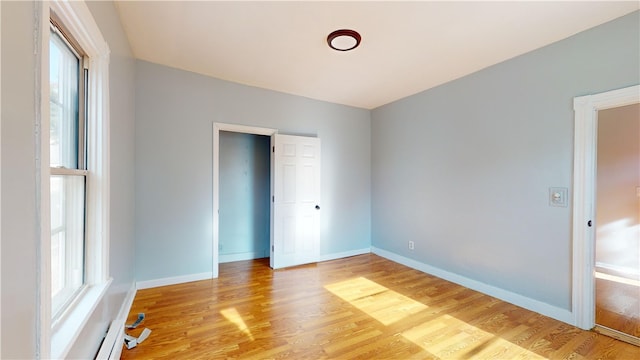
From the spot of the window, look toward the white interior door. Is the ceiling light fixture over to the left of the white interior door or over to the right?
right

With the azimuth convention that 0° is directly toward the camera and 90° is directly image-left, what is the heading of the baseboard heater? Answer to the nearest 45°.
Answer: approximately 270°
